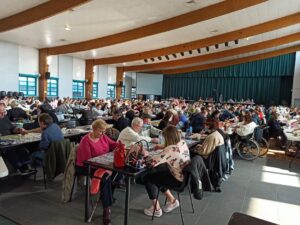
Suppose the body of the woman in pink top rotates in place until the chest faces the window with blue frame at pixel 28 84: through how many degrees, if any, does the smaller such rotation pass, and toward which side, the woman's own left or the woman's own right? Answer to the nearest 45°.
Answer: approximately 135° to the woman's own left

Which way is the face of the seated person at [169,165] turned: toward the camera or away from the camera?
away from the camera

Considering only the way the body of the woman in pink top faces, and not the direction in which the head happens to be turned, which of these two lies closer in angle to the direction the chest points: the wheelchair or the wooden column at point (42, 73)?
the wheelchair

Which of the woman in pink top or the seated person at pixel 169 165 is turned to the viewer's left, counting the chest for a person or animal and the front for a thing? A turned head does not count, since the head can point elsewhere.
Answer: the seated person

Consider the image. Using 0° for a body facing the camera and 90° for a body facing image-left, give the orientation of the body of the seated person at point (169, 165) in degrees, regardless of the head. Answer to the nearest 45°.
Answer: approximately 90°

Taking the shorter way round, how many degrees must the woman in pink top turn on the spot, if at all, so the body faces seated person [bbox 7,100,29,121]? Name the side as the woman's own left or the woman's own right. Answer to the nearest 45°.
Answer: approximately 180°

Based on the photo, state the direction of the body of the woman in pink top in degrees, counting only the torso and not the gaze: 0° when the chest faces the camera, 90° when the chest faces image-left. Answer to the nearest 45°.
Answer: approximately 315°
